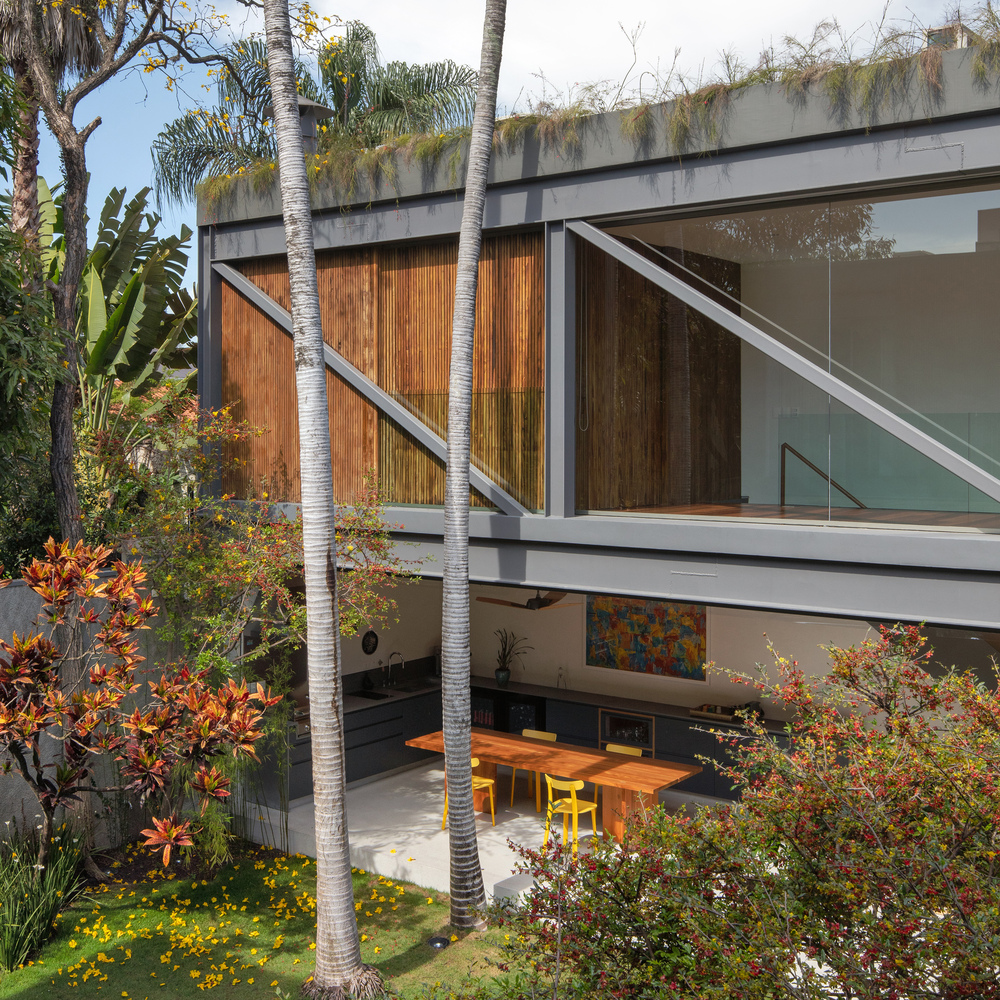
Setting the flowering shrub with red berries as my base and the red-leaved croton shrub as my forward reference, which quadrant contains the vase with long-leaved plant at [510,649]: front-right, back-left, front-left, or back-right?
front-right

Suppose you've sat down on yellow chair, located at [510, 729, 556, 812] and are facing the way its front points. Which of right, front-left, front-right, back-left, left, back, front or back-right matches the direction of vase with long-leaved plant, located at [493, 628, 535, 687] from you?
back-right

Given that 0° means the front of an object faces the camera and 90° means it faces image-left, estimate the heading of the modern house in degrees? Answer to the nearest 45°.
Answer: approximately 45°

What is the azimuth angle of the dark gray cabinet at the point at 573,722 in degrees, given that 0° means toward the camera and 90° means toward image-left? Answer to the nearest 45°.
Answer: approximately 45°

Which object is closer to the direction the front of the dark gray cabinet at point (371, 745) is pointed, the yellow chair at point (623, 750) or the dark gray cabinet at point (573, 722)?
the yellow chair

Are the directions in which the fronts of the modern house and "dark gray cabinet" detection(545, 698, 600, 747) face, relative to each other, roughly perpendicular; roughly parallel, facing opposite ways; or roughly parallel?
roughly parallel

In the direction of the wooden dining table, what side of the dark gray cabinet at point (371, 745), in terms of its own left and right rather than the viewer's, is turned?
front

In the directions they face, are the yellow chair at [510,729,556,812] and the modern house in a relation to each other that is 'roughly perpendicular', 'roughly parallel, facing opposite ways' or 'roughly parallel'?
roughly parallel

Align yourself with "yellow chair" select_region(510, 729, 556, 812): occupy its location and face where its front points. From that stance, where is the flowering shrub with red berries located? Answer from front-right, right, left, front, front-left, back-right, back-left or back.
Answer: front-left

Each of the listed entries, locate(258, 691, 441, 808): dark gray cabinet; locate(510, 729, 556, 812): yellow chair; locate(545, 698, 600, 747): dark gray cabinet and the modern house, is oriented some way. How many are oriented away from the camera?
0

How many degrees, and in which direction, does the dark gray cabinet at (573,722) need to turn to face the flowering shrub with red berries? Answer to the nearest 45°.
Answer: approximately 45° to its left

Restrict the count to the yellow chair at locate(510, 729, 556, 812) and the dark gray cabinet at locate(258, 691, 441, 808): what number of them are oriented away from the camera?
0

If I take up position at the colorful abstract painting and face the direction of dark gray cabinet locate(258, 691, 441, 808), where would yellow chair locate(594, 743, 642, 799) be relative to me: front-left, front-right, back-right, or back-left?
front-left

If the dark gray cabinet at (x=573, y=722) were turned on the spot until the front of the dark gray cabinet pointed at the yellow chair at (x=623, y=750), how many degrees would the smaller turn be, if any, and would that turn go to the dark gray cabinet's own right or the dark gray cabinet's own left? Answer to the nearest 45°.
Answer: approximately 45° to the dark gray cabinet's own left

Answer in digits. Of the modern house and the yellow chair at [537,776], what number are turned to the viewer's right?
0

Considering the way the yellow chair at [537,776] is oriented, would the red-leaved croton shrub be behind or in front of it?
in front

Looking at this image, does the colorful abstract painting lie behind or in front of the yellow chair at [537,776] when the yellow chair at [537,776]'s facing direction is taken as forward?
behind
